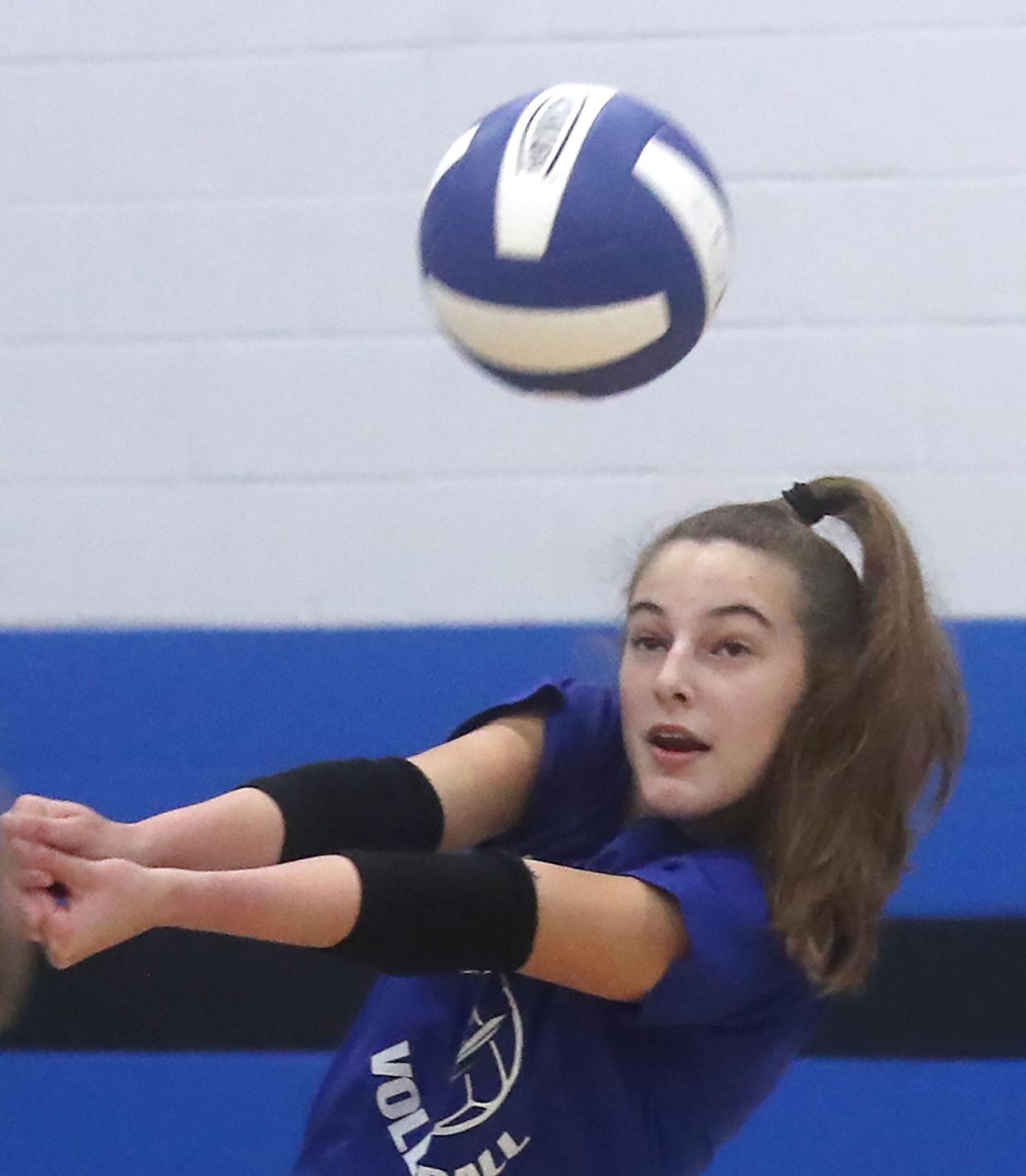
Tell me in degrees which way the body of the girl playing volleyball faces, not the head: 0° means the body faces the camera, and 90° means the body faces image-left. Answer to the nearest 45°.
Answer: approximately 45°
